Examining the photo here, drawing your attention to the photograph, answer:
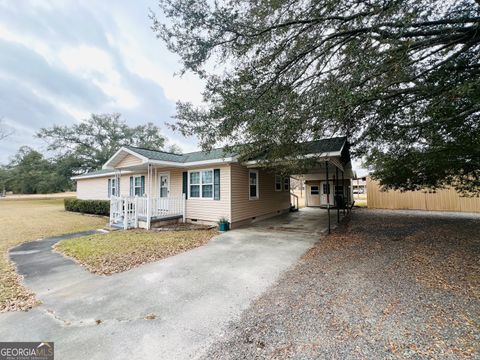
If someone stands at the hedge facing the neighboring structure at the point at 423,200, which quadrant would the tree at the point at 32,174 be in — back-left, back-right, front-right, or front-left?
back-left

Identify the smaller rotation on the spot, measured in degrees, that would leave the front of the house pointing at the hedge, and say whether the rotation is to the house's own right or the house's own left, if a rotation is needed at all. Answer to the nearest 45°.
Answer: approximately 90° to the house's own right

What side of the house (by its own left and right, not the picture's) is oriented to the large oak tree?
left

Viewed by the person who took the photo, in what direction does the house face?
facing the viewer and to the left of the viewer

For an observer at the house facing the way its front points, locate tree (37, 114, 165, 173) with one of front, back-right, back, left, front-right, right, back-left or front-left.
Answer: right

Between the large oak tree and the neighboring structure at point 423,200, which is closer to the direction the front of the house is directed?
the large oak tree

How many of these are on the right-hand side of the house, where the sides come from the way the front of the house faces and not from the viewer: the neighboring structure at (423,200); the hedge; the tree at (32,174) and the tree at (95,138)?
3

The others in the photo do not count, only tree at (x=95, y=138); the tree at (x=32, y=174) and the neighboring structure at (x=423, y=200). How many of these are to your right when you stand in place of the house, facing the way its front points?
2

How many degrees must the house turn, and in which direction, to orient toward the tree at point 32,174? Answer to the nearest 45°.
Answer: approximately 90° to its right

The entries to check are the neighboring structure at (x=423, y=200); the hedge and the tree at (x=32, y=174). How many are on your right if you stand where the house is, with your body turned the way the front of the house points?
2
